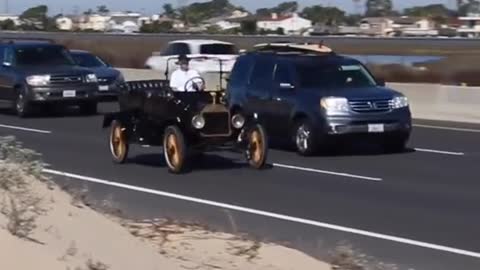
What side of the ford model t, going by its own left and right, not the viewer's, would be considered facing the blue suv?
left

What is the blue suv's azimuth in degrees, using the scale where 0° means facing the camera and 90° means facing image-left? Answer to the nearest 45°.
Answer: approximately 315°

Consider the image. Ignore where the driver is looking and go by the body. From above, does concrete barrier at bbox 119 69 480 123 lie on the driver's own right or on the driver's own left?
on the driver's own left

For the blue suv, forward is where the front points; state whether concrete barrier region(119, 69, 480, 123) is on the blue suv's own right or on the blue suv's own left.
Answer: on the blue suv's own left

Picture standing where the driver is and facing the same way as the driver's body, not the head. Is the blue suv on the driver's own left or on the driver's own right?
on the driver's own left

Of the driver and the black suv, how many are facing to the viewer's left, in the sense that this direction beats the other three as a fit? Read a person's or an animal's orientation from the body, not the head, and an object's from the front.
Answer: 0

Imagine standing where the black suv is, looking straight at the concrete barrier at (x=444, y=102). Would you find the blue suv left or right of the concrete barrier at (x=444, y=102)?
right

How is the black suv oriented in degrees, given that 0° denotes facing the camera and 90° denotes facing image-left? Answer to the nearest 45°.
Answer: approximately 315°
